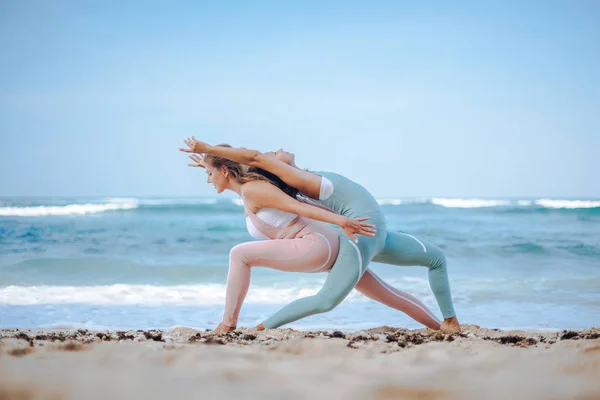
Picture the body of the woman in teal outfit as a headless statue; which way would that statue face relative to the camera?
to the viewer's right
